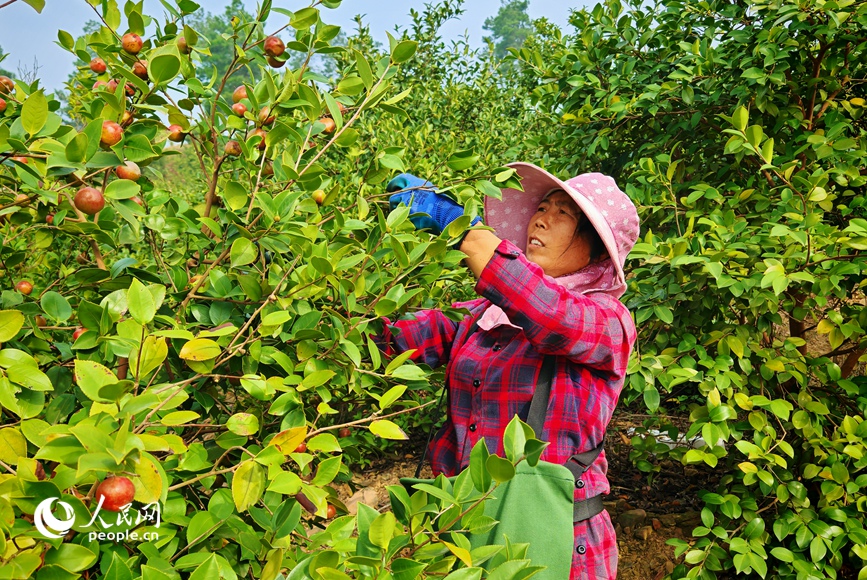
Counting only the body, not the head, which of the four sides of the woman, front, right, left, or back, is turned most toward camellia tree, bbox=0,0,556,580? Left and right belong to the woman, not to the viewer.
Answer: front

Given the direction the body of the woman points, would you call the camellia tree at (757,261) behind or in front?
behind

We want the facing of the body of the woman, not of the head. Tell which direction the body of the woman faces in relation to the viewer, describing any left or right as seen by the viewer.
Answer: facing the viewer and to the left of the viewer

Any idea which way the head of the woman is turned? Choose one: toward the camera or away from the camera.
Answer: toward the camera
